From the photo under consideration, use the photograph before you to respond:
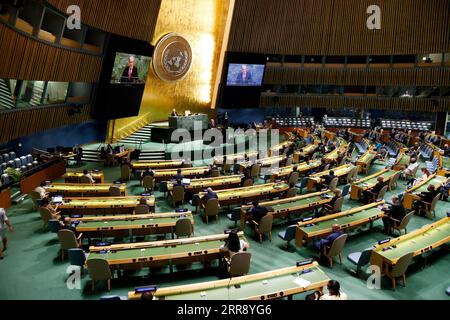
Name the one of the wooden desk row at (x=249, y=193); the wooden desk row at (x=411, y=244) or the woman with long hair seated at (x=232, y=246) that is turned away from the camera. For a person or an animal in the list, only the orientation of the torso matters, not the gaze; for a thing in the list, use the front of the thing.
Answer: the woman with long hair seated

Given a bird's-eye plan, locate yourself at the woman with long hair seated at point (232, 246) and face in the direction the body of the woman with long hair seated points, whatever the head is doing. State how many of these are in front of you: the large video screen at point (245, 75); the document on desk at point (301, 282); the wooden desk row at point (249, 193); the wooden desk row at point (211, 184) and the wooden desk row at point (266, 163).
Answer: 4

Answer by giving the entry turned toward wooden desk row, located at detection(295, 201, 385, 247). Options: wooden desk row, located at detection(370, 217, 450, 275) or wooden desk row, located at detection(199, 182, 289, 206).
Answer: wooden desk row, located at detection(199, 182, 289, 206)

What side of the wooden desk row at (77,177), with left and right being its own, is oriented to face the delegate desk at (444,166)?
left

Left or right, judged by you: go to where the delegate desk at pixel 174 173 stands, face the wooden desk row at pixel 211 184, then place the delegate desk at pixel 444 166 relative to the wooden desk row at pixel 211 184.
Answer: left

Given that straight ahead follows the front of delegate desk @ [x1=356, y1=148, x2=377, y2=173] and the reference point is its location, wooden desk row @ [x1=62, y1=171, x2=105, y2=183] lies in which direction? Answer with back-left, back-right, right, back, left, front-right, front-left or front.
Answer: right

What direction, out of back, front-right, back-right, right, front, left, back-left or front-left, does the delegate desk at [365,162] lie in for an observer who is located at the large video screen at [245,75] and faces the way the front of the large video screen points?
front-left

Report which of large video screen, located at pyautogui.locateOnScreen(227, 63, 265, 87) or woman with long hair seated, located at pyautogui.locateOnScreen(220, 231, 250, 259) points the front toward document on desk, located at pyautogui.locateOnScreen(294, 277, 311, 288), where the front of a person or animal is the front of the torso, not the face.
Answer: the large video screen

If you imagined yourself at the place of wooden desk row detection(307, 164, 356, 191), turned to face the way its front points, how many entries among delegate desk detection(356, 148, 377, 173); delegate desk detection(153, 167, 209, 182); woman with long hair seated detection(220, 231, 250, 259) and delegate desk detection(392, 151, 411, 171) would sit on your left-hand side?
2

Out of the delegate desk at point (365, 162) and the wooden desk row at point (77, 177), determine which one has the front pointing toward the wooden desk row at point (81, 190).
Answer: the wooden desk row at point (77, 177)
